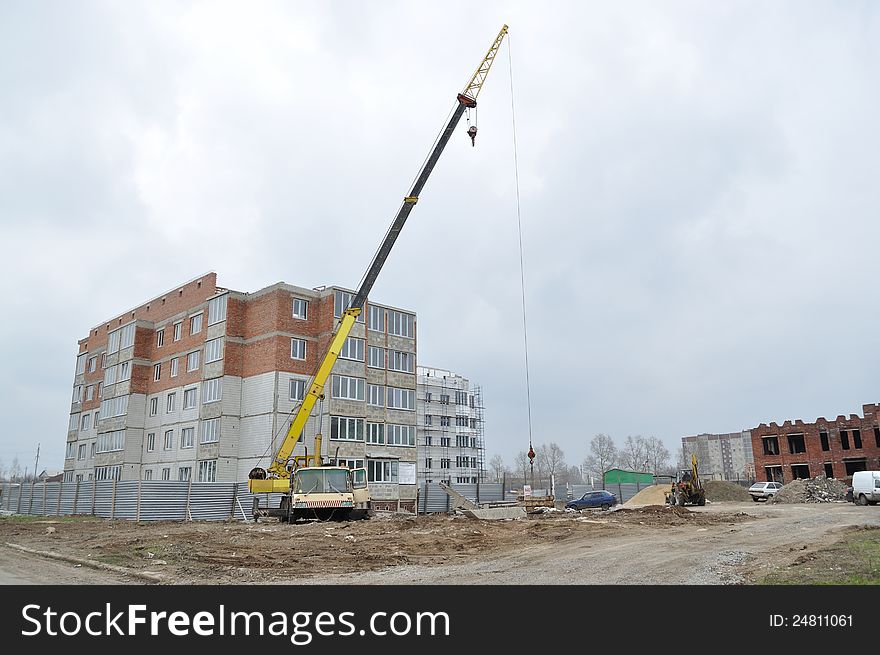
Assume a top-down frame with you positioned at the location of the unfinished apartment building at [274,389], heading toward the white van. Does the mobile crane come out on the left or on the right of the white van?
right

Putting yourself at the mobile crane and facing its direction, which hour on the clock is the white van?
The white van is roughly at 9 o'clock from the mobile crane.

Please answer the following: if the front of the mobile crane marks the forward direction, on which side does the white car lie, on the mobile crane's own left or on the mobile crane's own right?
on the mobile crane's own left

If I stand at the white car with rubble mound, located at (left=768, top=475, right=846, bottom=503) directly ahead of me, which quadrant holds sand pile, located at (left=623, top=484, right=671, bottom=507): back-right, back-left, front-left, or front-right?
back-right

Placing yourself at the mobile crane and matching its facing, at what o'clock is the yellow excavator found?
The yellow excavator is roughly at 8 o'clock from the mobile crane.

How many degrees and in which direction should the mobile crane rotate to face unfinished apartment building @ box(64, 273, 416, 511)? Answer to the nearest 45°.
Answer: approximately 180°

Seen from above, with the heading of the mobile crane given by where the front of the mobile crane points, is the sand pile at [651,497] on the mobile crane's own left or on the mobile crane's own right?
on the mobile crane's own left

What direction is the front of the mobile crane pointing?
toward the camera

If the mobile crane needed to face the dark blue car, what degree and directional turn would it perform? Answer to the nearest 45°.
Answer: approximately 135° to its left

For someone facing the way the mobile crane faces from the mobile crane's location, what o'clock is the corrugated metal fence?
The corrugated metal fence is roughly at 4 o'clock from the mobile crane.

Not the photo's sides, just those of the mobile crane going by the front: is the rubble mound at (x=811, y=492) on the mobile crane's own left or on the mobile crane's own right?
on the mobile crane's own left
